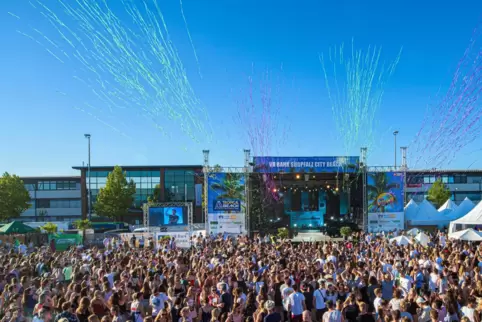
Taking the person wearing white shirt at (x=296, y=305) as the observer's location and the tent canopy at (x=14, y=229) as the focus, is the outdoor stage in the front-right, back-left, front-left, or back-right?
front-right

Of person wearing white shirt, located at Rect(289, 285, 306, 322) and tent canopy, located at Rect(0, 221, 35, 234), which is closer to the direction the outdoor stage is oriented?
the person wearing white shirt

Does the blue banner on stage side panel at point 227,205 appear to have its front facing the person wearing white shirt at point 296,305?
yes

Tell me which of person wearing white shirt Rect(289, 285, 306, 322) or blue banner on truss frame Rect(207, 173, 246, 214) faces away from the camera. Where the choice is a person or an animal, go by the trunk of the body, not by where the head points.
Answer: the person wearing white shirt

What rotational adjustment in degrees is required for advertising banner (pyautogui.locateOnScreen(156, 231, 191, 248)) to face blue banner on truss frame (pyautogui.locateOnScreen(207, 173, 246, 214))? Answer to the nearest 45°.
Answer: approximately 135° to its left

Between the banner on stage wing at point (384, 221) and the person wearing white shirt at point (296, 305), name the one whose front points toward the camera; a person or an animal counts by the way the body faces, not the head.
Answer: the banner on stage wing

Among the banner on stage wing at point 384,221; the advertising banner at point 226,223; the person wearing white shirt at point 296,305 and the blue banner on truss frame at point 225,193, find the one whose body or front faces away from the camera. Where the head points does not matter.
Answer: the person wearing white shirt

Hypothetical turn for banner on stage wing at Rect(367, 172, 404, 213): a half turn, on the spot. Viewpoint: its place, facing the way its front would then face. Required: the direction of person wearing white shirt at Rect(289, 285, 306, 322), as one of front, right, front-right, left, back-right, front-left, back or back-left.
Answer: back

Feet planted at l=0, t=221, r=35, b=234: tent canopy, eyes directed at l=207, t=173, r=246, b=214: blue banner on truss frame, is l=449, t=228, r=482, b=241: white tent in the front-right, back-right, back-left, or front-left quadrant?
front-right

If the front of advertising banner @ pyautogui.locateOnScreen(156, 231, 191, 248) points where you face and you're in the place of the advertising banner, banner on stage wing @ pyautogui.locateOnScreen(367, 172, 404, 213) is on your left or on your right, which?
on your left

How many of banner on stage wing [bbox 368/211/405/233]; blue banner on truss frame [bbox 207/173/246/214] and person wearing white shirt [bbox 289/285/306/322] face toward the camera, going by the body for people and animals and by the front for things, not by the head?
2

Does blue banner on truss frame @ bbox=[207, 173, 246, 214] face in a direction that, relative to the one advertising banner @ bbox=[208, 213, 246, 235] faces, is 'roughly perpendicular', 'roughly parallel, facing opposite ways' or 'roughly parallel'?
roughly parallel

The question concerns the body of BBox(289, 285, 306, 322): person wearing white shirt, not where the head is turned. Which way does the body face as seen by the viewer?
away from the camera

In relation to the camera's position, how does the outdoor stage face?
facing the viewer

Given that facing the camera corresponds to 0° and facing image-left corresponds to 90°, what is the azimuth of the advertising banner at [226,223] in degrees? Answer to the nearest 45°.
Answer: approximately 0°

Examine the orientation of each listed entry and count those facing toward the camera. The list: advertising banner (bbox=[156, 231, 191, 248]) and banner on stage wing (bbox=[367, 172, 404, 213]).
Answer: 2

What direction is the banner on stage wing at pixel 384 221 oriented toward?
toward the camera
